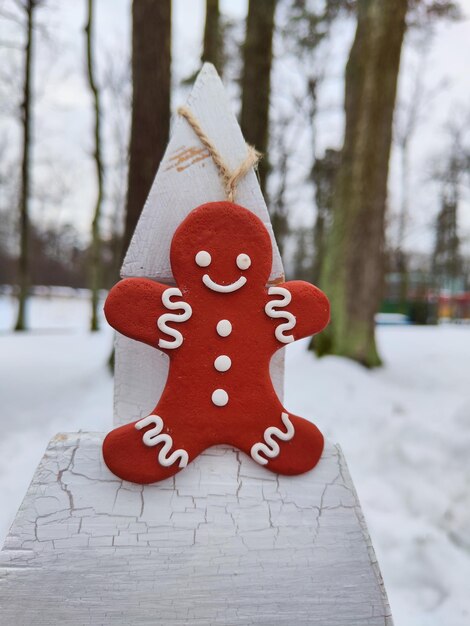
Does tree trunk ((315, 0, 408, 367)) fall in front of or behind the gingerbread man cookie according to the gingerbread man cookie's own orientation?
behind

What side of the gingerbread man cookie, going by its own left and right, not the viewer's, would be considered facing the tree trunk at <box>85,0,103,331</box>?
back

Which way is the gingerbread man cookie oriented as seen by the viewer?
toward the camera

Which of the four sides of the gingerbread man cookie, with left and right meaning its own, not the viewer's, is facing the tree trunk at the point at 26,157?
back

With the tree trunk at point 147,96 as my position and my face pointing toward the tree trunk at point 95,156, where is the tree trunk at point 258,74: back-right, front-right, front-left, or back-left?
front-right

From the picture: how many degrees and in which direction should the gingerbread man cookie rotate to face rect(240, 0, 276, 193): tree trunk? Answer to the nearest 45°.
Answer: approximately 180°

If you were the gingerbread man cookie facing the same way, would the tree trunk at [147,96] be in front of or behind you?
behind

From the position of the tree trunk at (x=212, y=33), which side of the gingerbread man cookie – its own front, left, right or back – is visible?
back
